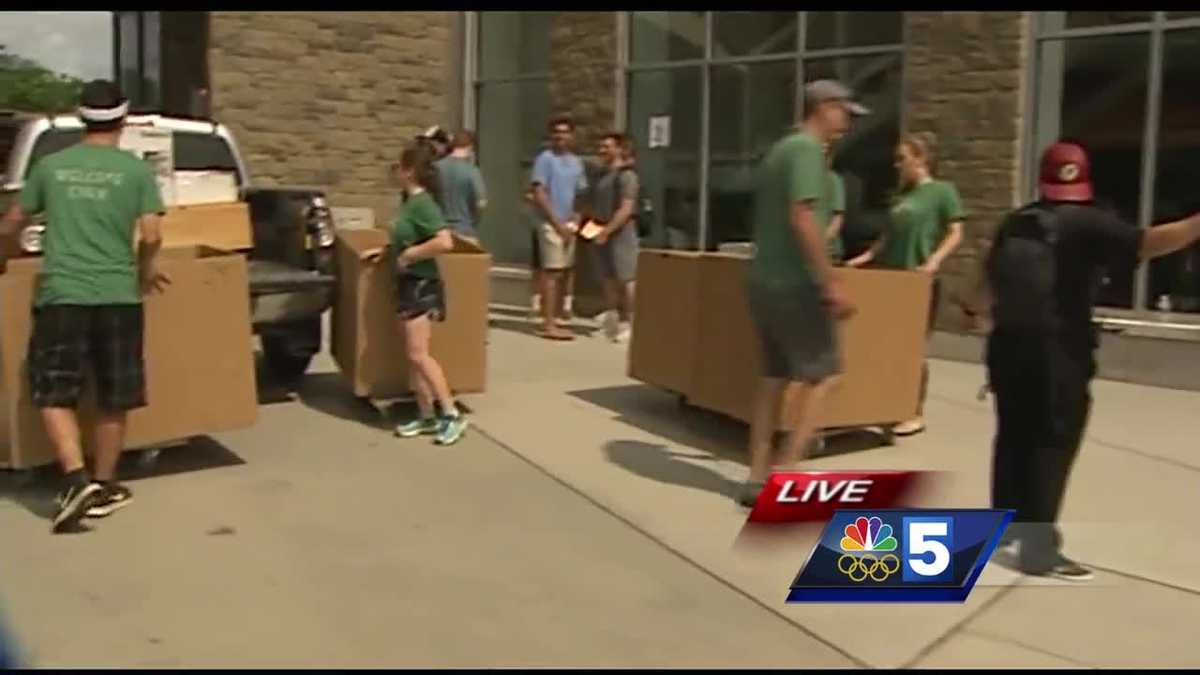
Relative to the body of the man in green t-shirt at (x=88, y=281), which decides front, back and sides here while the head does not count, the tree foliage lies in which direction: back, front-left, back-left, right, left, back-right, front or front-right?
front

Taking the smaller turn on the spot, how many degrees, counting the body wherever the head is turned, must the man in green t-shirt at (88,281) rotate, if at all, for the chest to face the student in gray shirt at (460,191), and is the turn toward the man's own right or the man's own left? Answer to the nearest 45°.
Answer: approximately 45° to the man's own right

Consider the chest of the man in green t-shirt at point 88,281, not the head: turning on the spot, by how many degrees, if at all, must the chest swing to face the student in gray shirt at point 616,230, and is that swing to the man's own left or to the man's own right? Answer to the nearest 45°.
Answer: approximately 45° to the man's own right

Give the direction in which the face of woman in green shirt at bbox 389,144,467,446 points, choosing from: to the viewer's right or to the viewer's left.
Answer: to the viewer's left

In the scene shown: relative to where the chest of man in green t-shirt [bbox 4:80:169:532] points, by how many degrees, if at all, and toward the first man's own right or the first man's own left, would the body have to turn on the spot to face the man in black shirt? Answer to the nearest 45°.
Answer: approximately 135° to the first man's own right

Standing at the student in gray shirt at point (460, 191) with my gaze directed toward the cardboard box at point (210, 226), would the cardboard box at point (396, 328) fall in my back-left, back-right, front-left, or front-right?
front-left

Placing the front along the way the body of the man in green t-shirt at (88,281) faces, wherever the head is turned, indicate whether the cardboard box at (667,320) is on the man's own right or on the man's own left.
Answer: on the man's own right

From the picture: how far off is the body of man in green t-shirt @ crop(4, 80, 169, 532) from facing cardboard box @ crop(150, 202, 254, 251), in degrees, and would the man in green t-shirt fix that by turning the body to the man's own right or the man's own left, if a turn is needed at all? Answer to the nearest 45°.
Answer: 0° — they already face it

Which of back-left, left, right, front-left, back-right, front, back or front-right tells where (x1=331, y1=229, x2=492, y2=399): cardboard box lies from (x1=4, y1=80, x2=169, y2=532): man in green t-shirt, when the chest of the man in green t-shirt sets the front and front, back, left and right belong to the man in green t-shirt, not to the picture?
front-right

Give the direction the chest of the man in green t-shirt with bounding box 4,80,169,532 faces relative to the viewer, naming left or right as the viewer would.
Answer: facing away from the viewer

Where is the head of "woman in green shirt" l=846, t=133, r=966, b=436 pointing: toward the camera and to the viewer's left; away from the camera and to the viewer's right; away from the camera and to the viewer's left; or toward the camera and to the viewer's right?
toward the camera and to the viewer's left

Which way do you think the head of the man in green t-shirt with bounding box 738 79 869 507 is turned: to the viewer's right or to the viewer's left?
to the viewer's right

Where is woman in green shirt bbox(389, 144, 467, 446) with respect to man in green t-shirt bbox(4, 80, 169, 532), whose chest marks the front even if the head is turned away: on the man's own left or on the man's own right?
on the man's own right

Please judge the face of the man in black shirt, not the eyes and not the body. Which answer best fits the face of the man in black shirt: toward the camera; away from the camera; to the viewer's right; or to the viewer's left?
away from the camera
